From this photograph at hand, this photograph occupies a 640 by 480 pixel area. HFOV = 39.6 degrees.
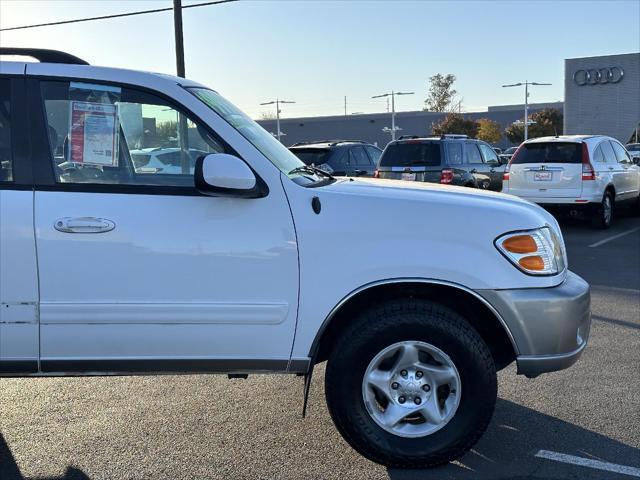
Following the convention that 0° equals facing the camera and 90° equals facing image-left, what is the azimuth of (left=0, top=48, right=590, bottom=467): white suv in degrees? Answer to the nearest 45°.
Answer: approximately 270°

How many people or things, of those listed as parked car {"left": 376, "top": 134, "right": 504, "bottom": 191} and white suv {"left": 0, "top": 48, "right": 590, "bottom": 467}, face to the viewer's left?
0

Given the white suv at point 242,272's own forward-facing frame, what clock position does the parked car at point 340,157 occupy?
The parked car is roughly at 9 o'clock from the white suv.

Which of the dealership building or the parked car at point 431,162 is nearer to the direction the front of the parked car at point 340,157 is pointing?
the dealership building

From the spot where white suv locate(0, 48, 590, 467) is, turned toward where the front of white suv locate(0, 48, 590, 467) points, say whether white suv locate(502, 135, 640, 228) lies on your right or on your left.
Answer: on your left

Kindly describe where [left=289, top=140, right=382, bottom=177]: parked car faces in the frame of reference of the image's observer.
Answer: facing away from the viewer and to the right of the viewer

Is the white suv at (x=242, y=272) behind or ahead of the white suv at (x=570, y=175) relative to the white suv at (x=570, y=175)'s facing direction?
behind

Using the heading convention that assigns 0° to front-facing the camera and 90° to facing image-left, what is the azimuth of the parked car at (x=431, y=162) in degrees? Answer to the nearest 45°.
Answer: approximately 225°

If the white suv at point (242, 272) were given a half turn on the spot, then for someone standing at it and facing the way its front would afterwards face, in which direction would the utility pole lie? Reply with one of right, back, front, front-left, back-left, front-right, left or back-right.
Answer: right

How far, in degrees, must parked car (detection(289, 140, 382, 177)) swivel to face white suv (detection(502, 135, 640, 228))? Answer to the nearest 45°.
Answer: approximately 90° to its right

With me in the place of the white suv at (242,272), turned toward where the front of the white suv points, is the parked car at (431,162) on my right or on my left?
on my left
